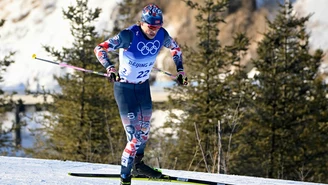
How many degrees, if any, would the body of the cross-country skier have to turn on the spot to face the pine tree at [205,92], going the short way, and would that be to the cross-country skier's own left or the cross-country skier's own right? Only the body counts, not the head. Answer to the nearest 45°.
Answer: approximately 135° to the cross-country skier's own left

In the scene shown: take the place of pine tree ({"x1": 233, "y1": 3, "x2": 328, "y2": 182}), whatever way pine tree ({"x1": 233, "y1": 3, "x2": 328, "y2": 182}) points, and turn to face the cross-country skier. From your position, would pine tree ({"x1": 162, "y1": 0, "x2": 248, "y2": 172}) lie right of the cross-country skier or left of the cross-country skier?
right

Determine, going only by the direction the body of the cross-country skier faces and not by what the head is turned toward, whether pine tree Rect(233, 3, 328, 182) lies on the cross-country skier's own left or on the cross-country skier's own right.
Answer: on the cross-country skier's own left

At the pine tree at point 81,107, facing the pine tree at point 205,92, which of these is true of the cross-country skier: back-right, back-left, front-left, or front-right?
front-right

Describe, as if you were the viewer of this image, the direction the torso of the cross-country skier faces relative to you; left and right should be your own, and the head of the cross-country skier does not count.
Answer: facing the viewer and to the right of the viewer

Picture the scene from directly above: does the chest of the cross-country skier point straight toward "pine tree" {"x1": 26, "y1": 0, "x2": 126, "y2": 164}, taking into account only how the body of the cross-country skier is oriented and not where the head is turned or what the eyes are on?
no
